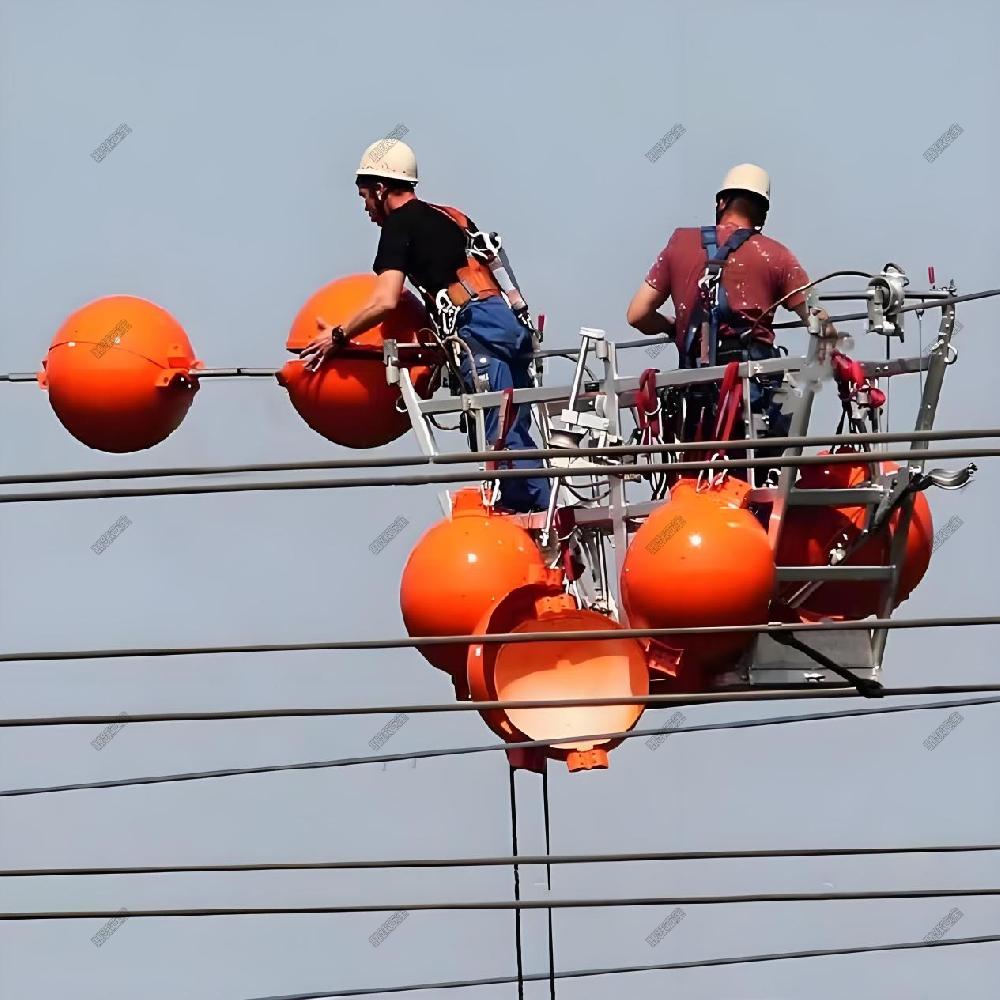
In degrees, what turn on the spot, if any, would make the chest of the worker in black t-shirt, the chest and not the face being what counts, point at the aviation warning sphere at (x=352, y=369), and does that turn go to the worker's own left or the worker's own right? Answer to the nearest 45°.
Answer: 0° — they already face it

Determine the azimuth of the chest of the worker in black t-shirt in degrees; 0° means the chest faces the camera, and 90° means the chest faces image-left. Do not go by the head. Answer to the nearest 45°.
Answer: approximately 90°

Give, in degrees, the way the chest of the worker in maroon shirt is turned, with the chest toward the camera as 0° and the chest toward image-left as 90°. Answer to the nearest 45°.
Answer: approximately 180°

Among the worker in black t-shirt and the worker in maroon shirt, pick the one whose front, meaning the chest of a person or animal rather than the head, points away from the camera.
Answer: the worker in maroon shirt

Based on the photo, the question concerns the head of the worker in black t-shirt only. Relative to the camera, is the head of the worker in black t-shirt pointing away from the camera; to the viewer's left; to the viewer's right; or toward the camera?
to the viewer's left

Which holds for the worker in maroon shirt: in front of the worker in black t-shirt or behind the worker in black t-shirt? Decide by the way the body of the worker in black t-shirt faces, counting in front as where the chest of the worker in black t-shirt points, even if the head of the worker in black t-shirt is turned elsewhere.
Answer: behind

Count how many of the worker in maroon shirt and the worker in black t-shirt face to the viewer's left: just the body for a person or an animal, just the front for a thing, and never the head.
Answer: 1

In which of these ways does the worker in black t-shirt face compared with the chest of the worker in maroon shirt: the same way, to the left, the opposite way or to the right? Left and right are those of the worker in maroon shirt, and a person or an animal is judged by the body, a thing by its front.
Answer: to the left

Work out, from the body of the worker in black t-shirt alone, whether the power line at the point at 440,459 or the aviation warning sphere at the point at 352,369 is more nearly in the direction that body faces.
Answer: the aviation warning sphere

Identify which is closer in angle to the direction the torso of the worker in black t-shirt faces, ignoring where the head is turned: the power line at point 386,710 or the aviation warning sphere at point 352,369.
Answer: the aviation warning sphere

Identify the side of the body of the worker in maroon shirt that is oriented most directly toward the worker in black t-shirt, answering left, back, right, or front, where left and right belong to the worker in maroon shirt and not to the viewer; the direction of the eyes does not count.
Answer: left
